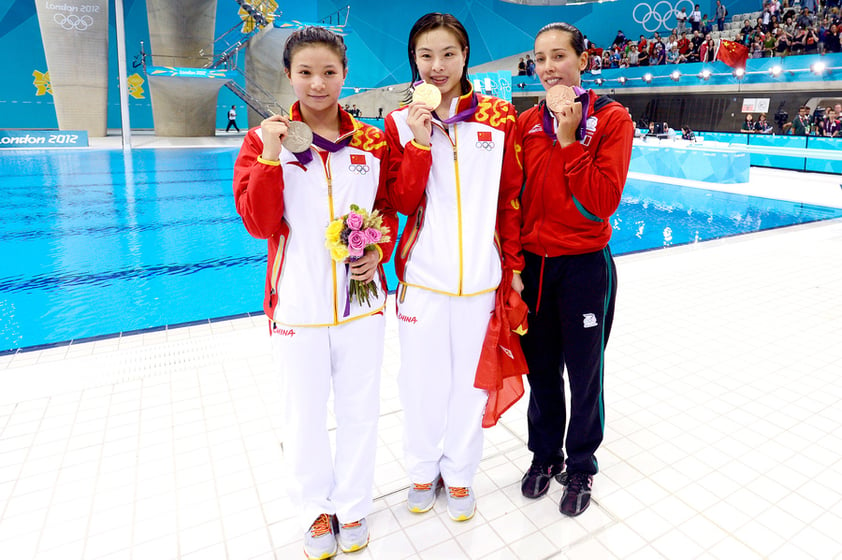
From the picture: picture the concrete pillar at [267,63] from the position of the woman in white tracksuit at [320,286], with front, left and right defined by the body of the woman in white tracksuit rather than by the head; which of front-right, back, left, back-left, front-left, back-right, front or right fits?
back

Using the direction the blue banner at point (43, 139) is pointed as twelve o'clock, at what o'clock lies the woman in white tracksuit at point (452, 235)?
The woman in white tracksuit is roughly at 12 o'clock from the blue banner.

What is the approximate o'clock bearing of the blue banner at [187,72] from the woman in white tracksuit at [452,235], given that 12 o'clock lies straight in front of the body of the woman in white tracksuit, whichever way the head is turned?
The blue banner is roughly at 5 o'clock from the woman in white tracksuit.

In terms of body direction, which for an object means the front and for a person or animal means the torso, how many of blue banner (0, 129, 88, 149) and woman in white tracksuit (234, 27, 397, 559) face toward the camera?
2
